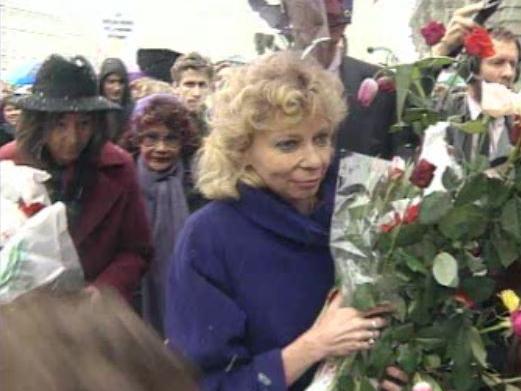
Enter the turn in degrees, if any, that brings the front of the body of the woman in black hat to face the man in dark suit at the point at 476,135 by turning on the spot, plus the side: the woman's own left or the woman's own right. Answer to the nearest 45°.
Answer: approximately 45° to the woman's own left

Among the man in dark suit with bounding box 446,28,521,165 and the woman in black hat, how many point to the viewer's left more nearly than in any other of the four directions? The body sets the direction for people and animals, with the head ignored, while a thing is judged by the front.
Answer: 0

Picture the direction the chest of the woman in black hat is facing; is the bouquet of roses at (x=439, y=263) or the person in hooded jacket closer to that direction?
the bouquet of roses

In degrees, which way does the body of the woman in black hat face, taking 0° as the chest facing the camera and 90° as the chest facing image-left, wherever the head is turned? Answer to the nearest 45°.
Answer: approximately 0°
